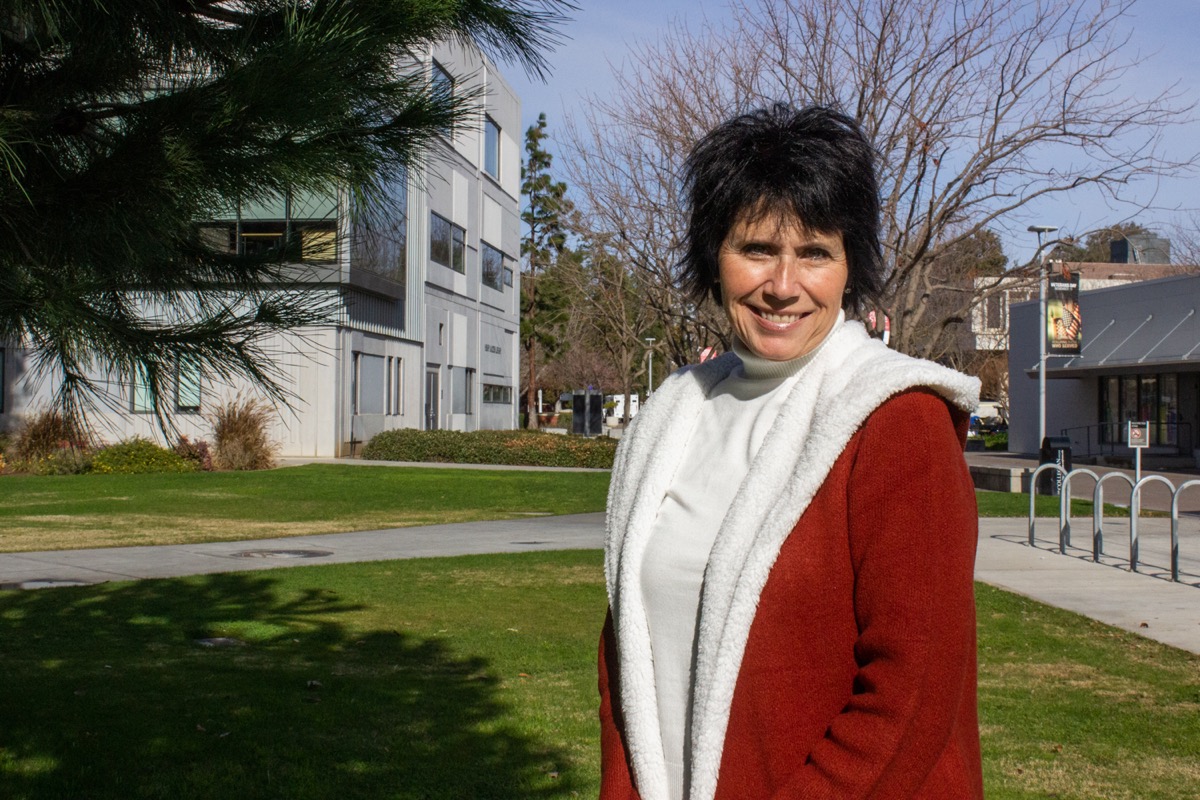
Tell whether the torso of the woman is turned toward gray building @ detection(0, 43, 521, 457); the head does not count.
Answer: no

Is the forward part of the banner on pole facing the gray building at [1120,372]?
no

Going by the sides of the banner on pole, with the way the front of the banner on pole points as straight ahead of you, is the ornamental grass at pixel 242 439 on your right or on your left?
on your right

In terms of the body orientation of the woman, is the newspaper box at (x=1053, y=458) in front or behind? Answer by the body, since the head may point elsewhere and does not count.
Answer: behind

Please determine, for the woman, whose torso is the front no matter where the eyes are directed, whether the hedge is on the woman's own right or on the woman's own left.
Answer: on the woman's own right

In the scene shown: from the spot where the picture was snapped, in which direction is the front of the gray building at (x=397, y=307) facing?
facing the viewer and to the right of the viewer

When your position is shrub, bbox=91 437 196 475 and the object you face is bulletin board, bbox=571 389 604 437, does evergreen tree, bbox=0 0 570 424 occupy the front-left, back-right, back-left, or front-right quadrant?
back-right

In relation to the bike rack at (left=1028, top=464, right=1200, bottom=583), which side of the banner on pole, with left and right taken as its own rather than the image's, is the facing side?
front

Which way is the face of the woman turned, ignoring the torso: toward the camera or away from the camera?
toward the camera

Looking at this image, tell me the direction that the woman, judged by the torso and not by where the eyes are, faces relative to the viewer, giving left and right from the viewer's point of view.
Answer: facing the viewer and to the left of the viewer

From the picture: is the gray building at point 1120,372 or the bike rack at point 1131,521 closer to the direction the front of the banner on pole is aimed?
the bike rack

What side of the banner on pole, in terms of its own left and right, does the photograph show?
front

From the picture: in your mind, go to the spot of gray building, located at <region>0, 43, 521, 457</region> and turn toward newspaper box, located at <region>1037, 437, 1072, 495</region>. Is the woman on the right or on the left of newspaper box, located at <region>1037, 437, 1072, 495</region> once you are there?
right

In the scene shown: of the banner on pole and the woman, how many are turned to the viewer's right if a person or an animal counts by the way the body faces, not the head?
0

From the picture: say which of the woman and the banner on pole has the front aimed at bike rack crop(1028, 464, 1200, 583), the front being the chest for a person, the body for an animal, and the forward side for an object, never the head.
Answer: the banner on pole

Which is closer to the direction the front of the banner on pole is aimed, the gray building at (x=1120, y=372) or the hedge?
the hedge

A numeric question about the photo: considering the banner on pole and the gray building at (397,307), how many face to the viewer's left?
0

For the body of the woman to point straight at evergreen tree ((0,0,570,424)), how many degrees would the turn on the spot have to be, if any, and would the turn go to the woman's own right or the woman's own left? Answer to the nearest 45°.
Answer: approximately 90° to the woman's own right
